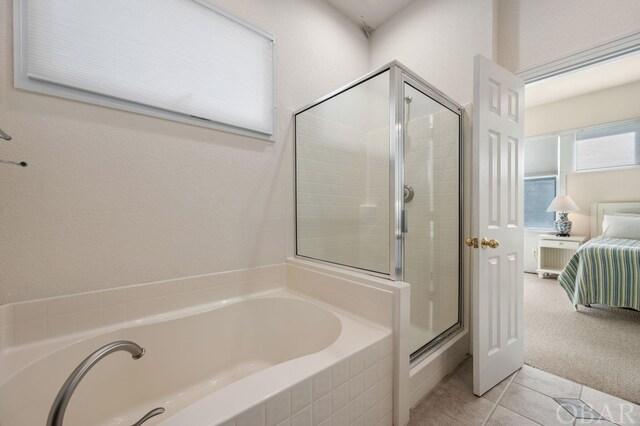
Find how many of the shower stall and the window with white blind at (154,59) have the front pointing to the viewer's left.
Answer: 0

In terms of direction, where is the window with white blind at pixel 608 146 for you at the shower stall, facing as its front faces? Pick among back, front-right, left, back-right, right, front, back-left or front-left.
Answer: left

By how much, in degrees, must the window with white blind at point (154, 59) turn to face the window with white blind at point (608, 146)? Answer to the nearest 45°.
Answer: approximately 45° to its left

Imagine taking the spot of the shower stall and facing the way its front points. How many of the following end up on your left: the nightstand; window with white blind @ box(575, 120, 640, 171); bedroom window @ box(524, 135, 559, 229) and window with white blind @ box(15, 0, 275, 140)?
3

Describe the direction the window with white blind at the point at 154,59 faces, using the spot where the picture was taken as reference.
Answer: facing the viewer and to the right of the viewer

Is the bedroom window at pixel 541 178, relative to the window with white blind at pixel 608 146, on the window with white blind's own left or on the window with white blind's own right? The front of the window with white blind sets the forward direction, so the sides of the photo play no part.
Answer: on the window with white blind's own right
